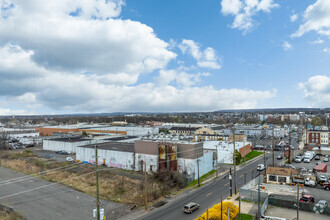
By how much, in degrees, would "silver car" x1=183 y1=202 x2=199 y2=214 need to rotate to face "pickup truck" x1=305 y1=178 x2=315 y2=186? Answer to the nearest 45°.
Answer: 0° — it already faces it

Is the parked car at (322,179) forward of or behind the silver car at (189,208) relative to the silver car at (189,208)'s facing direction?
forward

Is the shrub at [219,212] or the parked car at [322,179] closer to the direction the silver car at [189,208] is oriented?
the parked car

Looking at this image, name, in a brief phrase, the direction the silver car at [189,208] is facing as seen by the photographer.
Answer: facing away from the viewer and to the right of the viewer

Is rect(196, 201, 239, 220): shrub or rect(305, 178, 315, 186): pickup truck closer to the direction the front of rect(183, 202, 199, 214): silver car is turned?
the pickup truck

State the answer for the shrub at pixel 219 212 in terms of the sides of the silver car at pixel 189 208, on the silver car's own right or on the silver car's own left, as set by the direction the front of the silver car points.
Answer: on the silver car's own right
